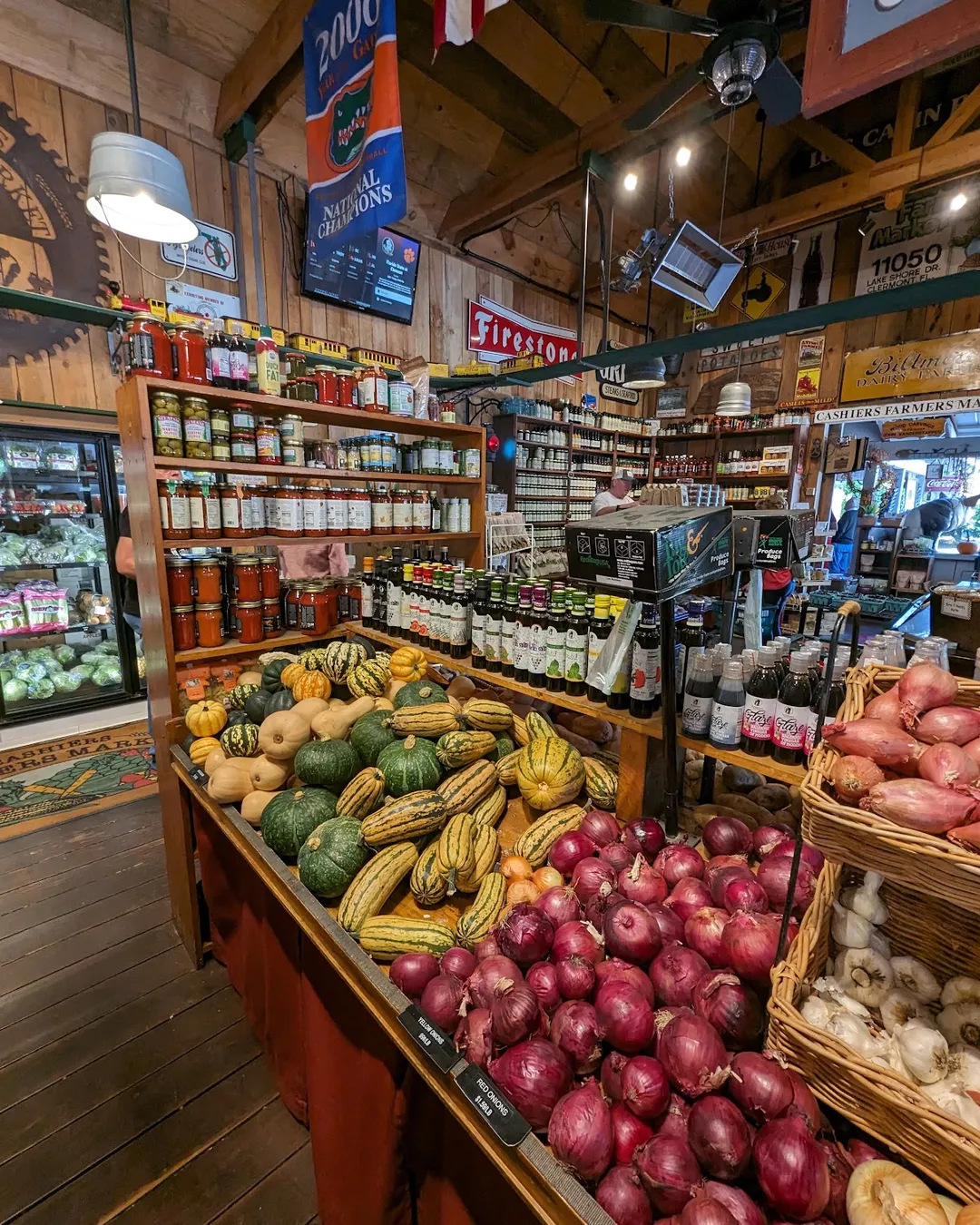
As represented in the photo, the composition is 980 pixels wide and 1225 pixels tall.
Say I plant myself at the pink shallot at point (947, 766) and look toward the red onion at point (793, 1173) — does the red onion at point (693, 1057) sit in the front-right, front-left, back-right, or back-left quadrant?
front-right

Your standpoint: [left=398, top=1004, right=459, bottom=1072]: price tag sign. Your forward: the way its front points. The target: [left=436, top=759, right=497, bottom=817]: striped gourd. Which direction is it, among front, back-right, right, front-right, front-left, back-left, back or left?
back-right

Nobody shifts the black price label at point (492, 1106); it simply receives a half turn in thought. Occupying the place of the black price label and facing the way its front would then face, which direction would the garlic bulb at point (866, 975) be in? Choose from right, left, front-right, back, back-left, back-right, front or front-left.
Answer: front-right

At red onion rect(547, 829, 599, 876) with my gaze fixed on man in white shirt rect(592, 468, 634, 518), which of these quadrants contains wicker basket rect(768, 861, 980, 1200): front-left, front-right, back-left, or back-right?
back-right

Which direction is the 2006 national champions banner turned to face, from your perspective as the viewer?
facing the viewer and to the left of the viewer

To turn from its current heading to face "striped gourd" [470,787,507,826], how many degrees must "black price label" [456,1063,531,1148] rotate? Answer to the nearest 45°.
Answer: approximately 135° to its right

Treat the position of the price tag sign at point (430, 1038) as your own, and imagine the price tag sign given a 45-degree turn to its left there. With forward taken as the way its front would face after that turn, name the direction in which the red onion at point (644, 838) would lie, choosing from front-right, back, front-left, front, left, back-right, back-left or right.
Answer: back-left

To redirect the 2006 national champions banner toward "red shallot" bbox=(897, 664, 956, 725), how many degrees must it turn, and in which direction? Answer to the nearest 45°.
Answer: approximately 45° to its left

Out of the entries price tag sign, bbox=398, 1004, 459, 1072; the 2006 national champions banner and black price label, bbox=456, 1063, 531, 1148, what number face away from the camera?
0

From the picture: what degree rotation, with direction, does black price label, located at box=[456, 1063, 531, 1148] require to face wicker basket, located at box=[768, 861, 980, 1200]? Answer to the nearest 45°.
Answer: approximately 135° to its left

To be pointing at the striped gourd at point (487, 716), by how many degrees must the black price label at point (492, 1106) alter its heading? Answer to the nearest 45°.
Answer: approximately 135° to its right
